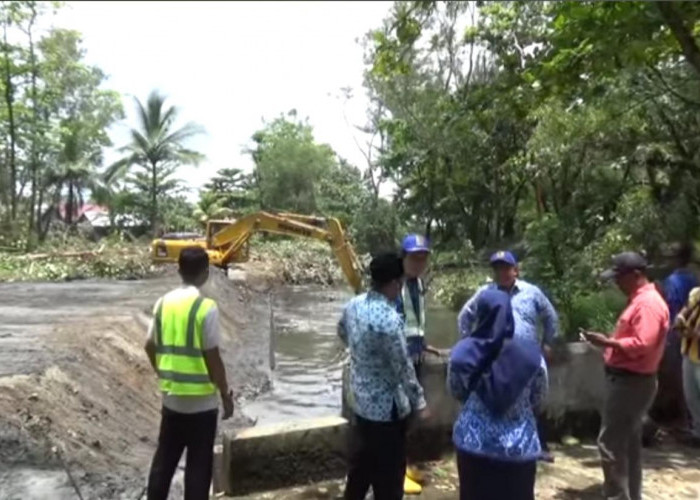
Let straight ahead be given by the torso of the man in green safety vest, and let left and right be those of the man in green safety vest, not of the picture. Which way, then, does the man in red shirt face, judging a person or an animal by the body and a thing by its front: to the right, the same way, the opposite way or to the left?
to the left

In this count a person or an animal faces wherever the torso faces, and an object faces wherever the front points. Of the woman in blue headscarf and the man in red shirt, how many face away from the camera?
1

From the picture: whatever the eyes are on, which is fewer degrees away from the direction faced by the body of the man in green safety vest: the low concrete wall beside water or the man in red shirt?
the low concrete wall beside water

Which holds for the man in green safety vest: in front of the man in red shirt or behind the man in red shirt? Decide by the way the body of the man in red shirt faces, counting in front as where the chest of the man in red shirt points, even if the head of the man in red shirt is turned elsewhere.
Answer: in front

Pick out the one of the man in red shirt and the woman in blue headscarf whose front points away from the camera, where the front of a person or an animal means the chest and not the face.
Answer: the woman in blue headscarf

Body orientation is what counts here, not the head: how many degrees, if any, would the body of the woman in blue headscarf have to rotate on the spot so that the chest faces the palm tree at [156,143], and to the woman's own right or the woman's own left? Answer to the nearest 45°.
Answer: approximately 45° to the woman's own left

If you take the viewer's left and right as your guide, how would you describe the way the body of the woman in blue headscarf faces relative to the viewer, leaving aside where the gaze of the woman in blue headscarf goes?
facing away from the viewer

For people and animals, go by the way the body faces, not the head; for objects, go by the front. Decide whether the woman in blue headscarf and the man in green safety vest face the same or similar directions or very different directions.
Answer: same or similar directions

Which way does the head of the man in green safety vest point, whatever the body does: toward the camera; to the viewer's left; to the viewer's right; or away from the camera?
away from the camera

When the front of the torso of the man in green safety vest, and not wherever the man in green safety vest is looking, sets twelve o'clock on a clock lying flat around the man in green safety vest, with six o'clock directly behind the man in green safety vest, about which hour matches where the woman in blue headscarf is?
The woman in blue headscarf is roughly at 3 o'clock from the man in green safety vest.

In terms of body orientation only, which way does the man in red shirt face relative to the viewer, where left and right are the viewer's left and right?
facing to the left of the viewer

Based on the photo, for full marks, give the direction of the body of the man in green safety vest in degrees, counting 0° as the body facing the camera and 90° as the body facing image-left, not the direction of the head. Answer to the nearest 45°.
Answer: approximately 225°
